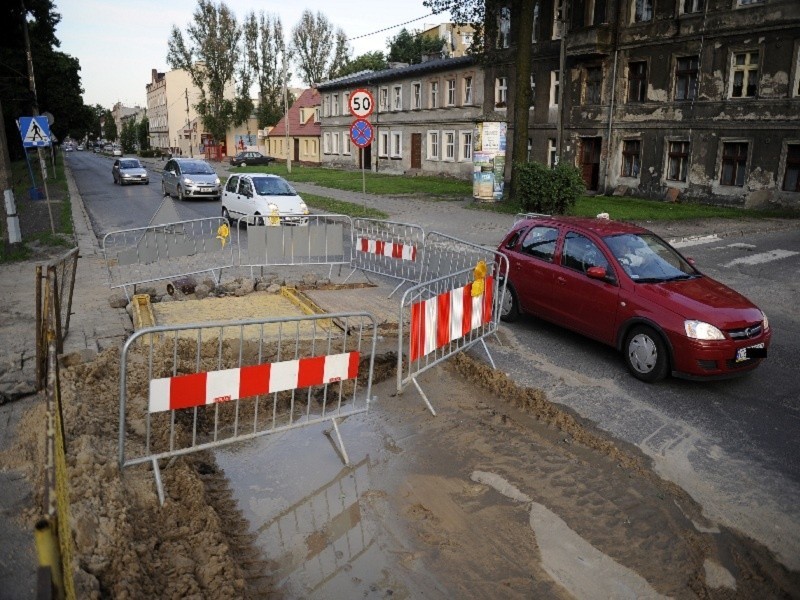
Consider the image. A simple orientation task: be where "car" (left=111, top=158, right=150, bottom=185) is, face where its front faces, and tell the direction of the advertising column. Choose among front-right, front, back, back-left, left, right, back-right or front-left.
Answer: front

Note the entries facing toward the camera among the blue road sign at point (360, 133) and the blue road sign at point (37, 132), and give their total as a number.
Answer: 2

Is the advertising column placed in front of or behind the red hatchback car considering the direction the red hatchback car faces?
behind

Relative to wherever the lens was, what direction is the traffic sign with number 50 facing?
facing the viewer

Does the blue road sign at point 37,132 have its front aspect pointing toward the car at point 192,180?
no

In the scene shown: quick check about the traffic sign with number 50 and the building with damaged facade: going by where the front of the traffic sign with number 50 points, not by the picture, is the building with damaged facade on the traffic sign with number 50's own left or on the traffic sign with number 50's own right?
on the traffic sign with number 50's own left

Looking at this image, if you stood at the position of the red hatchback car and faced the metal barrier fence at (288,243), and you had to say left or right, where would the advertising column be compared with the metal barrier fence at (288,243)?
right

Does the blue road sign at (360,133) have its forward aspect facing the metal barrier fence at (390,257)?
yes

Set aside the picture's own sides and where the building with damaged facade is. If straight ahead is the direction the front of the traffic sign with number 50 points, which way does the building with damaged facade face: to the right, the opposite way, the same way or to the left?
to the right

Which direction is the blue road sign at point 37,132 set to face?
toward the camera

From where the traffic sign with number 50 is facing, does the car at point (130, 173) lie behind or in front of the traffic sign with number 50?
behind

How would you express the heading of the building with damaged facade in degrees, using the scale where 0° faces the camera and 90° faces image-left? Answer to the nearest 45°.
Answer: approximately 45°

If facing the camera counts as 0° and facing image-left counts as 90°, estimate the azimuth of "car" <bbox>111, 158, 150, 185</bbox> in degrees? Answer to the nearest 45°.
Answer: approximately 315°

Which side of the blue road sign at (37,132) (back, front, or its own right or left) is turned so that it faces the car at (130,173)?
back

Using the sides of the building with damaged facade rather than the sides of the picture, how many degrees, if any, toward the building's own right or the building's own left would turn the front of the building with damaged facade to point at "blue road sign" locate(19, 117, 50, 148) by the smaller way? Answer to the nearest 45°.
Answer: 0° — it already faces it

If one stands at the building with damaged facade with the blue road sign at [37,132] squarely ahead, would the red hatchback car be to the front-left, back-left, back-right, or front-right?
front-left
